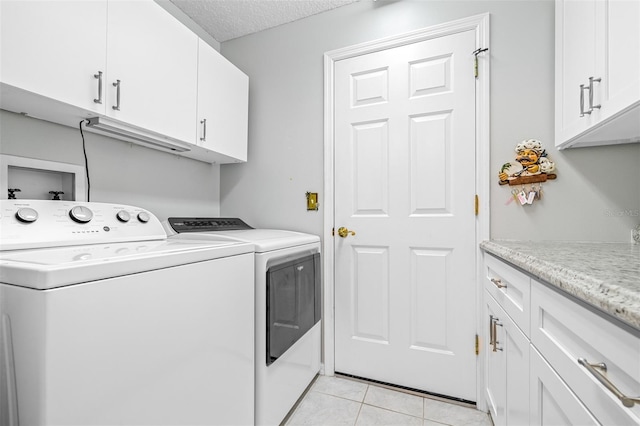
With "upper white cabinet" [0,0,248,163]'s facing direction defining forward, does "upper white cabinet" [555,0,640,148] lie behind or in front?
in front

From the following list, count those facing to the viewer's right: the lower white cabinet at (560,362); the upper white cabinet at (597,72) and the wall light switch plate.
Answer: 0

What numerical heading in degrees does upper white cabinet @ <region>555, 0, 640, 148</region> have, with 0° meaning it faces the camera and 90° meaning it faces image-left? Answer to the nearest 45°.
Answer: approximately 45°

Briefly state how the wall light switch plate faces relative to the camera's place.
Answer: facing the viewer

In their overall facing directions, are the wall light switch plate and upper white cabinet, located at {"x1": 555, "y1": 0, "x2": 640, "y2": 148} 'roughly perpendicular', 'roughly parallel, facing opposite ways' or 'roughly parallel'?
roughly perpendicular

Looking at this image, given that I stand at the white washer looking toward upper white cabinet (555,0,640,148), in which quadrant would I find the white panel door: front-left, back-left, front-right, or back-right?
front-left

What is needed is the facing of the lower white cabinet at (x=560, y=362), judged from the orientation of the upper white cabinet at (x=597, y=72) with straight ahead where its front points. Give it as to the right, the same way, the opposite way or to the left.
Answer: the same way

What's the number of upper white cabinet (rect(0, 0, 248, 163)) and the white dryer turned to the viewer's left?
0

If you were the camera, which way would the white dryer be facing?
facing the viewer and to the right of the viewer

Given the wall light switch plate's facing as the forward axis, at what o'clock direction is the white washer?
The white washer is roughly at 1 o'clock from the wall light switch plate.

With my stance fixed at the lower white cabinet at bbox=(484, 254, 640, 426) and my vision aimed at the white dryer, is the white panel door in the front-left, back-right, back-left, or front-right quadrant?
front-right

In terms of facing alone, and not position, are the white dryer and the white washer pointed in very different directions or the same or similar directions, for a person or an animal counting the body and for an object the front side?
same or similar directions

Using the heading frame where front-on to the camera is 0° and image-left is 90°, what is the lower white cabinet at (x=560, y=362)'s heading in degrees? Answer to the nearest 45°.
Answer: approximately 45°

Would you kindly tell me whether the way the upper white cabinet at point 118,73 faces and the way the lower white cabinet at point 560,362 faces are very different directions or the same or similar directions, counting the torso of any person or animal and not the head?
very different directions
